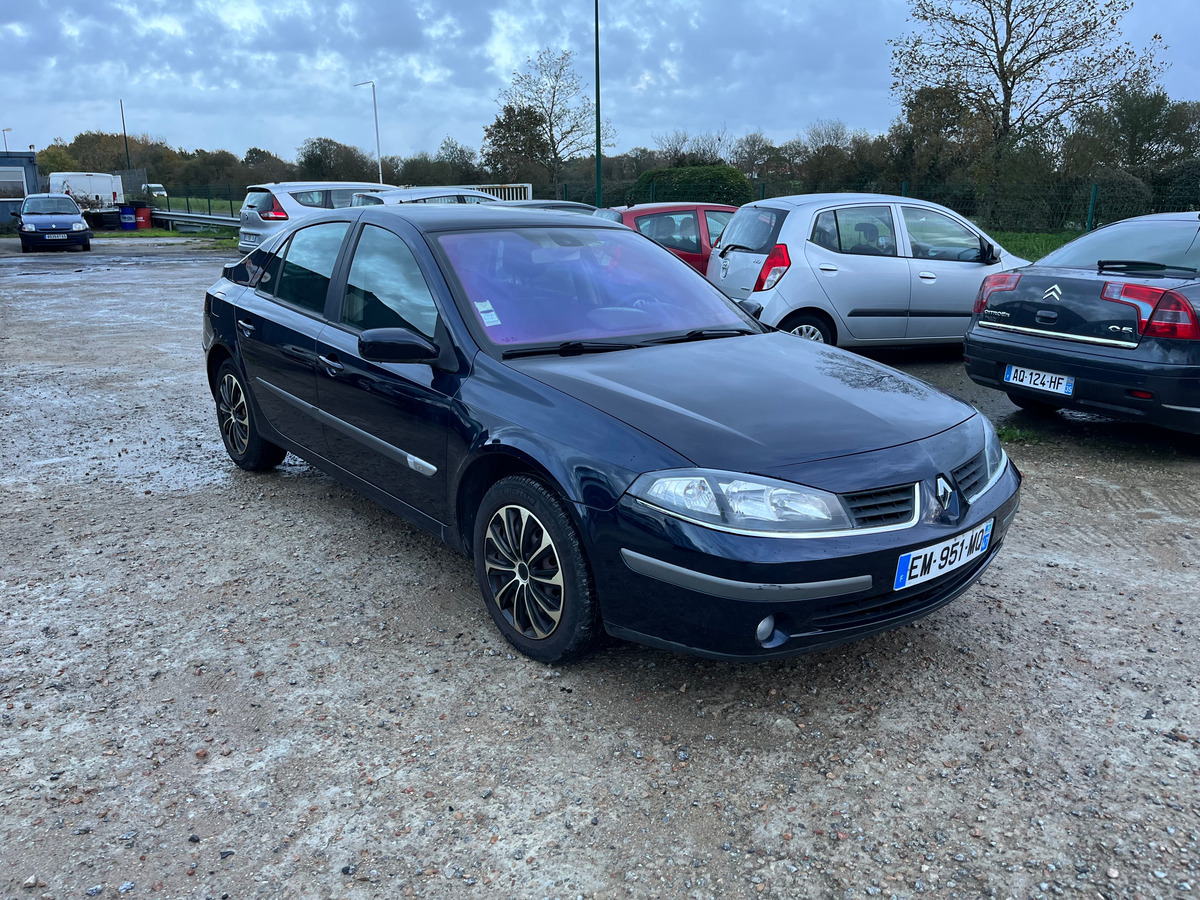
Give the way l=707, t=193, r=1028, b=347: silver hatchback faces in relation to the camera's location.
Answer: facing away from the viewer and to the right of the viewer

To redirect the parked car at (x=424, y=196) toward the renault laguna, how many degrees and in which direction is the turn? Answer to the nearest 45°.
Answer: approximately 135° to its right

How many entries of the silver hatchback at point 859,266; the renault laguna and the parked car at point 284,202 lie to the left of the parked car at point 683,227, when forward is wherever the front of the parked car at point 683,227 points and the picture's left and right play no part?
1

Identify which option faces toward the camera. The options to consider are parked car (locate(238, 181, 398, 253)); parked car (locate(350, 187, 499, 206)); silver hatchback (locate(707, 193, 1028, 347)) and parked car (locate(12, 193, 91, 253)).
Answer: parked car (locate(12, 193, 91, 253))

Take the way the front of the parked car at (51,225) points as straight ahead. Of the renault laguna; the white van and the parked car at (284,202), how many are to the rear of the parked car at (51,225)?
1

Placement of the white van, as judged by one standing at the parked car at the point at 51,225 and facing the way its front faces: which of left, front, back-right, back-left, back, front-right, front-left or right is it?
back

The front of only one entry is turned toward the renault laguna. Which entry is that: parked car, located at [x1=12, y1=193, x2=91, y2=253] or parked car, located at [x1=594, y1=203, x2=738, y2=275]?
parked car, located at [x1=12, y1=193, x2=91, y2=253]

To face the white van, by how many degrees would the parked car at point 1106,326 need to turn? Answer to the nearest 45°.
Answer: approximately 90° to its left

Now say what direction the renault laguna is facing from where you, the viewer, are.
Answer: facing the viewer and to the right of the viewer

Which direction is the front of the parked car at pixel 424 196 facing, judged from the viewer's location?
facing away from the viewer and to the right of the viewer

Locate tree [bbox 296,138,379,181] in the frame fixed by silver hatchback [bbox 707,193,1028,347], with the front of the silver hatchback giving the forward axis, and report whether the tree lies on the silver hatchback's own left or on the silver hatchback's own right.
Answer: on the silver hatchback's own left

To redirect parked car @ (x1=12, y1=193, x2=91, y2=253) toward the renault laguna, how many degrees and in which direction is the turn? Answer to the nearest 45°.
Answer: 0° — it already faces it
